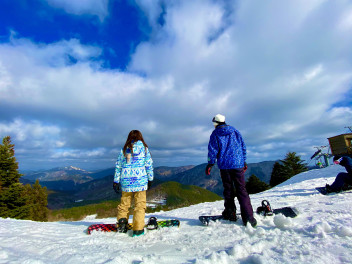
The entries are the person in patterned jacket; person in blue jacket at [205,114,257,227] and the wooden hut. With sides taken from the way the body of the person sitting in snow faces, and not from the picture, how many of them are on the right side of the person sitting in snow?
1

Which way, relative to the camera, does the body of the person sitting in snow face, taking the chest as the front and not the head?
to the viewer's left

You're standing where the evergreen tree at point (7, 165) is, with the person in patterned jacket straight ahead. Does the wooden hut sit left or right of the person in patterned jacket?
left

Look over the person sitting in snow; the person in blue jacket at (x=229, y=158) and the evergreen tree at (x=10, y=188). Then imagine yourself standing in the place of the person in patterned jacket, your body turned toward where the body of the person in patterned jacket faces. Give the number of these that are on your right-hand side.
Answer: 2

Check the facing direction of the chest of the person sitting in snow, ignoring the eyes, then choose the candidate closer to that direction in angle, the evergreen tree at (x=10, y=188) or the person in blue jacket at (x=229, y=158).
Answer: the evergreen tree

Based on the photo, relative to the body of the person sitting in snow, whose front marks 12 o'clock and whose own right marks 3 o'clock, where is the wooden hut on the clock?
The wooden hut is roughly at 3 o'clock from the person sitting in snow.

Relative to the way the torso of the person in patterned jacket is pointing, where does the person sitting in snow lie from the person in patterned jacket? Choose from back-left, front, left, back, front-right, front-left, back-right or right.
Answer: right

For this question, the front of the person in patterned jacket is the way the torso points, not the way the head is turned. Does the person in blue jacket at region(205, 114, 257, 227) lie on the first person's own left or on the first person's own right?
on the first person's own right

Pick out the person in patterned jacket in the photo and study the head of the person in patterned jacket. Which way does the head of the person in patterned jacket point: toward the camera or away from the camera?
away from the camera

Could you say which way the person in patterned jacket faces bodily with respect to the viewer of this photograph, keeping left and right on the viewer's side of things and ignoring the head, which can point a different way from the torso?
facing away from the viewer

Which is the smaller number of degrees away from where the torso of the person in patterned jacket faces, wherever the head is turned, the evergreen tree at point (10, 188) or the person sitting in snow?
the evergreen tree

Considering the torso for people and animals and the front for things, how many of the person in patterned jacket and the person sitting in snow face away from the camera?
1
